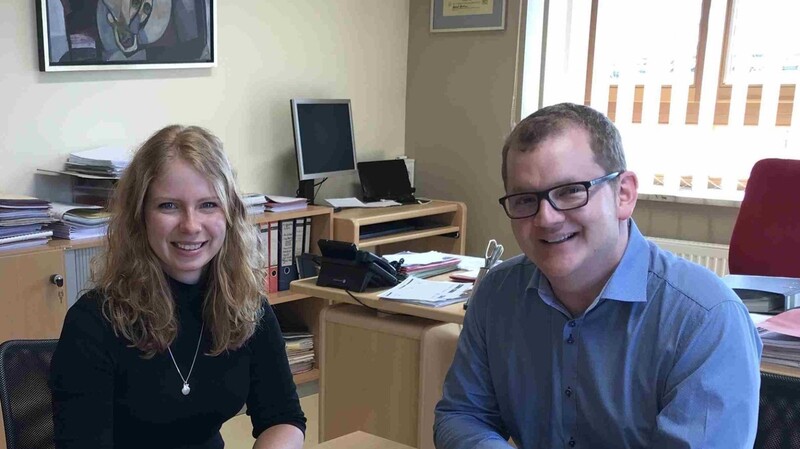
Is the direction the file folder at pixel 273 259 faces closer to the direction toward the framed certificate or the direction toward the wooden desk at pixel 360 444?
the wooden desk

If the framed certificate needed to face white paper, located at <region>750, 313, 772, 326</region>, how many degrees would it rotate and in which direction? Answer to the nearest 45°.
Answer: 0° — it already faces it

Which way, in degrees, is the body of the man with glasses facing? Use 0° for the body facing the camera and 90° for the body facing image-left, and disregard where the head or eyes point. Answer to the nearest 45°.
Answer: approximately 45°

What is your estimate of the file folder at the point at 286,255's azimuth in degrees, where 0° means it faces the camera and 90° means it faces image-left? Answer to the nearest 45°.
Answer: approximately 0°
